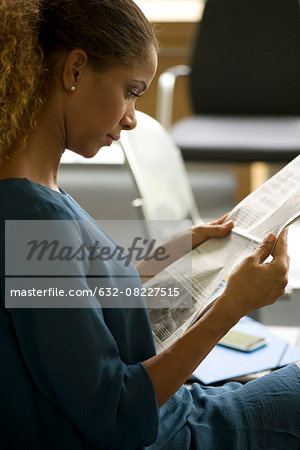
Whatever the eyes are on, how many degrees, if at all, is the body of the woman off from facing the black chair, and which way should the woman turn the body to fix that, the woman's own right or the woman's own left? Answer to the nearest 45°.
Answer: approximately 90° to the woman's own left

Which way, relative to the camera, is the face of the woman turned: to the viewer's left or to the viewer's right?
to the viewer's right

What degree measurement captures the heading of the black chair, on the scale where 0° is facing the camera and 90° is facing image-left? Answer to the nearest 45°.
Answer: approximately 0°

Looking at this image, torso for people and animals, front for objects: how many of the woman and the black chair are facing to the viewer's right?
1

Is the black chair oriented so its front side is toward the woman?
yes

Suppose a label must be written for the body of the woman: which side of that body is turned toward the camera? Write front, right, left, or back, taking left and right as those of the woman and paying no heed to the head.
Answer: right
